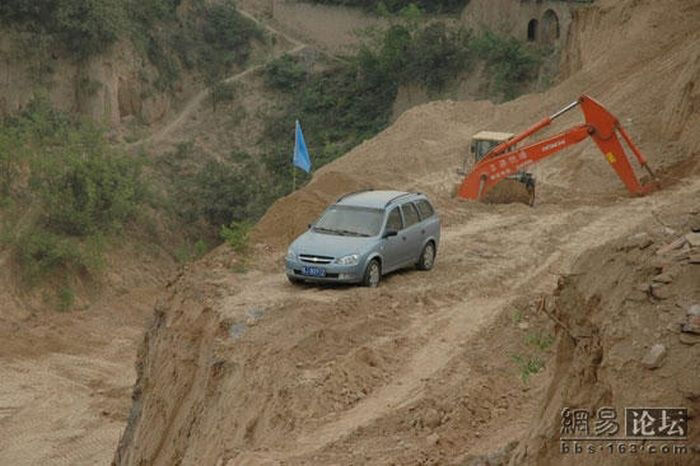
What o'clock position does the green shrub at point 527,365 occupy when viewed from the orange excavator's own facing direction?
The green shrub is roughly at 3 o'clock from the orange excavator.

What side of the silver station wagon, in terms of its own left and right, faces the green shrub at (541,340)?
left

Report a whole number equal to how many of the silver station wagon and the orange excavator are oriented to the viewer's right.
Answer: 1

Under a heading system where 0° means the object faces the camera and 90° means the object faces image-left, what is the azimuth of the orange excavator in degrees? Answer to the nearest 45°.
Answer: approximately 270°

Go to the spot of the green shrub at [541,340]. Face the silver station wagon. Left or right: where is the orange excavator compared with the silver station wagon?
right

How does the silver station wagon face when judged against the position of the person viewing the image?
facing the viewer and to the left of the viewer

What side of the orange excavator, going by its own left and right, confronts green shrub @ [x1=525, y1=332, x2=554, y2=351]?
right

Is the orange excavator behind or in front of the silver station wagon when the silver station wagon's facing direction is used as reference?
behind
